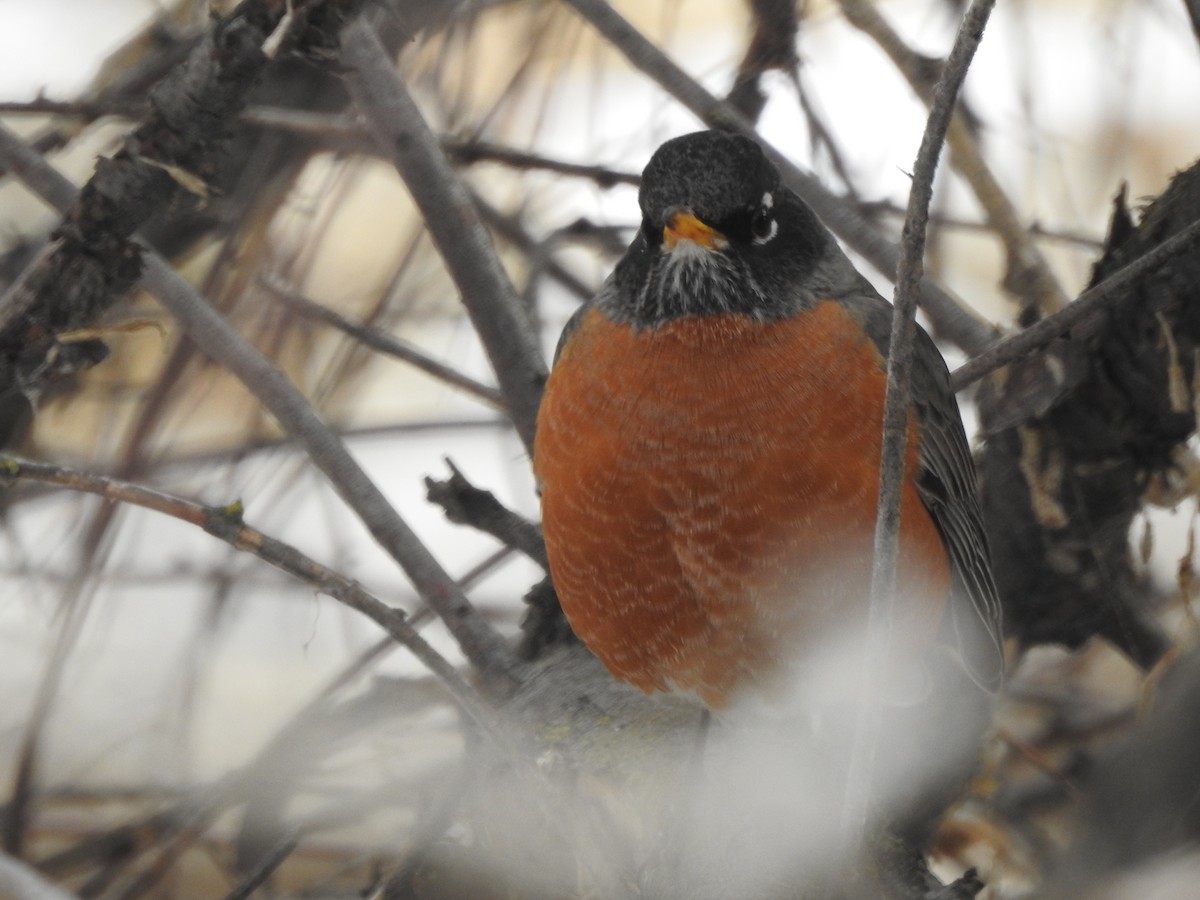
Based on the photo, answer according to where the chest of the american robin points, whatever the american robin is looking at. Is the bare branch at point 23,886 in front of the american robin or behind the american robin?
in front

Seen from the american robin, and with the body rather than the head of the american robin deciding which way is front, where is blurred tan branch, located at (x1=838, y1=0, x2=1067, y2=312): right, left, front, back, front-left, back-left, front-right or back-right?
back

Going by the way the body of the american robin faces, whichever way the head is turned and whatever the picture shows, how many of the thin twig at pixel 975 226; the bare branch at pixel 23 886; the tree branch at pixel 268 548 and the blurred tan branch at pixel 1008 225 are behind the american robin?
2

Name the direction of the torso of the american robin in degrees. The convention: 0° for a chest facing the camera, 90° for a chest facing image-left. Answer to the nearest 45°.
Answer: approximately 45°

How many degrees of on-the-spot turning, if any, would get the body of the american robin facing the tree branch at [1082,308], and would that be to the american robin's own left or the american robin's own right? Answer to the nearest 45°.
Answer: approximately 135° to the american robin's own left

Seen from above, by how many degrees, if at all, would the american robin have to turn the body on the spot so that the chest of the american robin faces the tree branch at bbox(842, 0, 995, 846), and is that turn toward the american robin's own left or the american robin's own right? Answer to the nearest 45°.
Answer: approximately 45° to the american robin's own left
